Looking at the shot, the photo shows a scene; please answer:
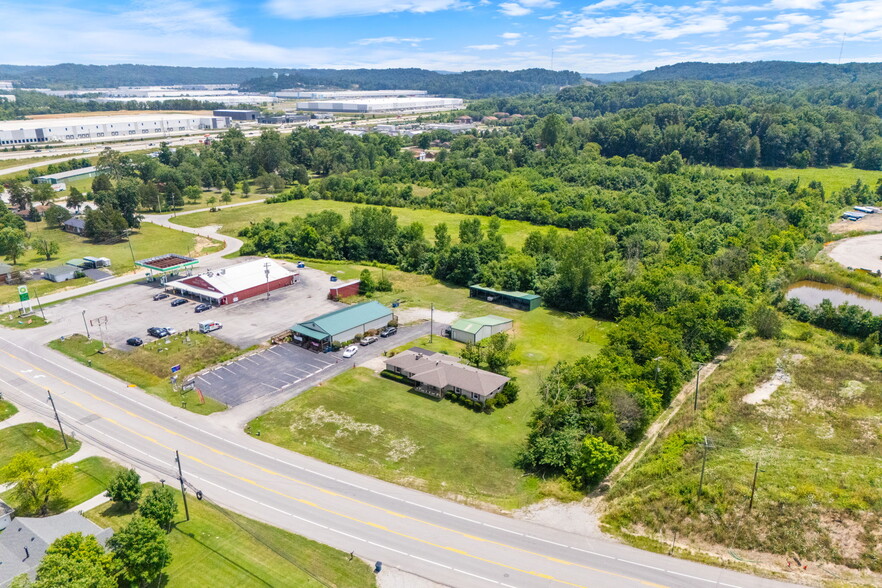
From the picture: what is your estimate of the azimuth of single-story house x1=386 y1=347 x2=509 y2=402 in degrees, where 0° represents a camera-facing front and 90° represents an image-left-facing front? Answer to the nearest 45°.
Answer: approximately 45°

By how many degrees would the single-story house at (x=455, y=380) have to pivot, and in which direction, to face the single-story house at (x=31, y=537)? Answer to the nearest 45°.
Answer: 0° — it already faces it
